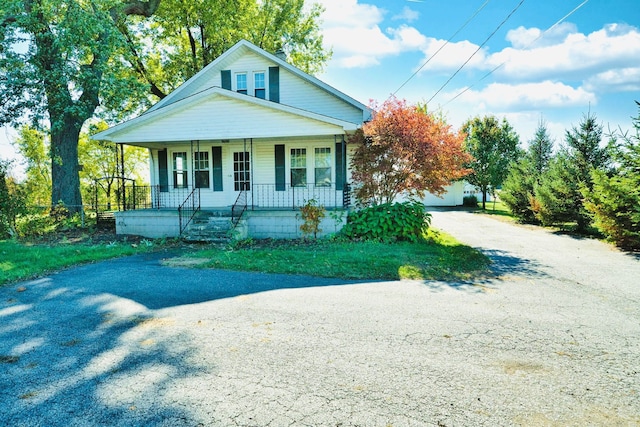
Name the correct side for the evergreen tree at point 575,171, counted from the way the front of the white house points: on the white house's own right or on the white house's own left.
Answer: on the white house's own left

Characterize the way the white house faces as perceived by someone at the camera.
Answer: facing the viewer

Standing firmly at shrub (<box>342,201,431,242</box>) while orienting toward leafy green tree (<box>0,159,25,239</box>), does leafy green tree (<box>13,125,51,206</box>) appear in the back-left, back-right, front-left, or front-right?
front-right

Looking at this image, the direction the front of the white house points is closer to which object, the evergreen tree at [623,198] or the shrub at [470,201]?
the evergreen tree

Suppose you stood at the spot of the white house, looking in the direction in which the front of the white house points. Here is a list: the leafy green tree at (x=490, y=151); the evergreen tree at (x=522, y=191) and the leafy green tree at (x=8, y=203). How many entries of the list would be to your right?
1

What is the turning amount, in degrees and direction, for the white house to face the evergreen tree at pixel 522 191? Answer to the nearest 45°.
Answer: approximately 90° to its left

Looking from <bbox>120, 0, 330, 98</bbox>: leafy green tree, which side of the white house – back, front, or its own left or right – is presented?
back

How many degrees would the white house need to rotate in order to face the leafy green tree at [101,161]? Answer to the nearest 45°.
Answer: approximately 135° to its right

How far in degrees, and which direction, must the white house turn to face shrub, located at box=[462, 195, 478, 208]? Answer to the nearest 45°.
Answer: approximately 135° to its left

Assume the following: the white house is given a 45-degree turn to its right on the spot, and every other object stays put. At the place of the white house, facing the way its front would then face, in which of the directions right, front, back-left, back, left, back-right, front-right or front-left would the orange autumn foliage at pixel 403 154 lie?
left

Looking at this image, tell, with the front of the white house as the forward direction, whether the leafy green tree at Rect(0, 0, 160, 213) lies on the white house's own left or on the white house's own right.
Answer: on the white house's own right

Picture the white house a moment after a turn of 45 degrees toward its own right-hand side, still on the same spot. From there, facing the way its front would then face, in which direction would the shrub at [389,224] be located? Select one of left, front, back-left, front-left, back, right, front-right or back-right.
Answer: left

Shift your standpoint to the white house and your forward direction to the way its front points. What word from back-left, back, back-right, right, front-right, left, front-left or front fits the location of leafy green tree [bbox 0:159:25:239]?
right
